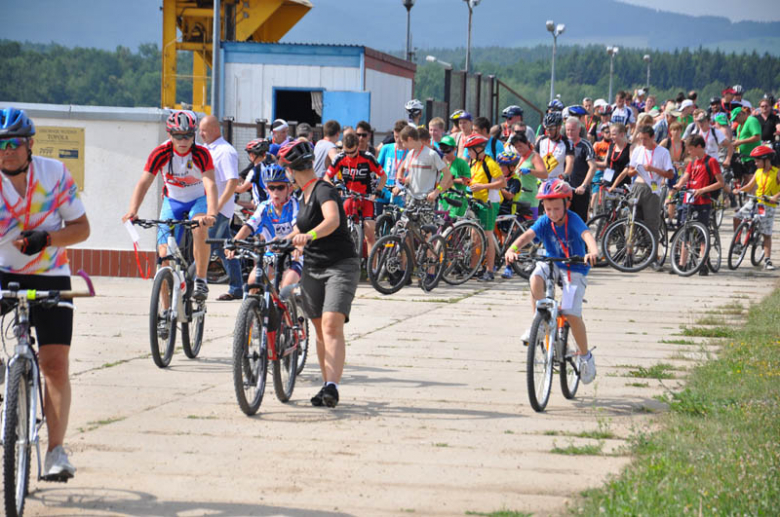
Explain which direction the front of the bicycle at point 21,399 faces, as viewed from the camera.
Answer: facing the viewer

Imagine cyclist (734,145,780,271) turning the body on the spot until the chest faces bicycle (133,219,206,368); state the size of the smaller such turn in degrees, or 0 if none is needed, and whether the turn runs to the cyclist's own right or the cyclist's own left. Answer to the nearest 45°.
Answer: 0° — they already face it

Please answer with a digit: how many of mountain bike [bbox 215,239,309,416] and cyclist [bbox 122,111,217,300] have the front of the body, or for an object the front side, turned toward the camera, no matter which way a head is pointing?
2

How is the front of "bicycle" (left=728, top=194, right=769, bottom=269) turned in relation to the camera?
facing the viewer and to the left of the viewer

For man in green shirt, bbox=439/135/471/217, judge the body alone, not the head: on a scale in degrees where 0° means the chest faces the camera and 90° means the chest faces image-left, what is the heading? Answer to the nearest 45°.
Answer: approximately 45°

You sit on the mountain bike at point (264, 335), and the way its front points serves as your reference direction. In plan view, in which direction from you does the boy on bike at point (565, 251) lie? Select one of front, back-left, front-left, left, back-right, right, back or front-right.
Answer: left

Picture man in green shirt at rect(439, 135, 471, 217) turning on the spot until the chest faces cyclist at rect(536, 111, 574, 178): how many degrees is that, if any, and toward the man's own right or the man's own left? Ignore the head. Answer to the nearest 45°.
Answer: approximately 180°

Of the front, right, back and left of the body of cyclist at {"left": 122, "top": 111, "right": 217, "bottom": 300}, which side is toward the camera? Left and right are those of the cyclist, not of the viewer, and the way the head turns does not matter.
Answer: front

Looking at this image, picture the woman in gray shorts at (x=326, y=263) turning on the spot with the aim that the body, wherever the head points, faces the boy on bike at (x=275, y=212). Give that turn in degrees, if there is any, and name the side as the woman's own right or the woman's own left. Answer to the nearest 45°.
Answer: approximately 135° to the woman's own right

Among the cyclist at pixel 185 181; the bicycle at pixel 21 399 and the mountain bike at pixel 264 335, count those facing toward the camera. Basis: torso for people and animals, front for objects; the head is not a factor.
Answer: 3

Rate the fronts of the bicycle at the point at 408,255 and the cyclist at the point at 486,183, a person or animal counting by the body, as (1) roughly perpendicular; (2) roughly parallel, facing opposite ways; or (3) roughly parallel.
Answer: roughly parallel

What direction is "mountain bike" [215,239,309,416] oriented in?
toward the camera

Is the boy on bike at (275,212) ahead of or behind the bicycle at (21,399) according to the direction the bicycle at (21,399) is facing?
behind
